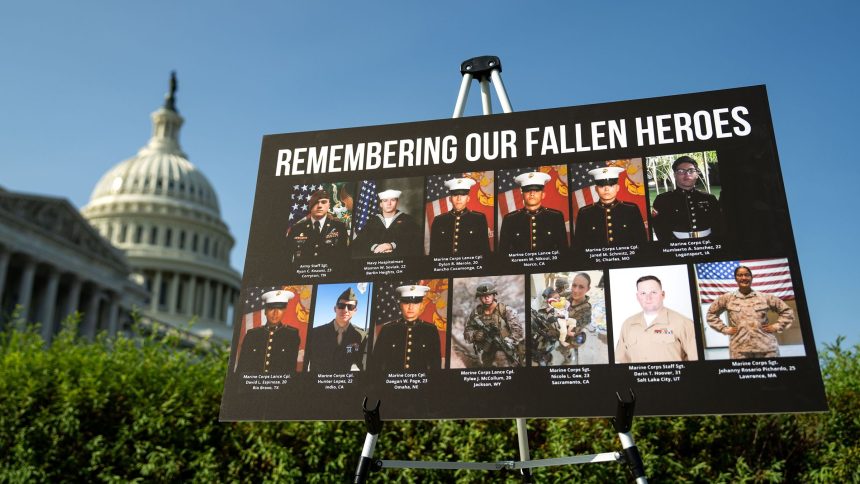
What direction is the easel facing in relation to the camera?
toward the camera
